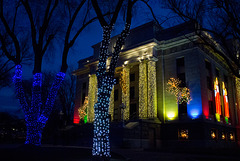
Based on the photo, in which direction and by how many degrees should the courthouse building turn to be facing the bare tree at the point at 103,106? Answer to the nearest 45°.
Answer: approximately 45° to its left

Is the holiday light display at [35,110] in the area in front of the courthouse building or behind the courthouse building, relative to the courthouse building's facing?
in front

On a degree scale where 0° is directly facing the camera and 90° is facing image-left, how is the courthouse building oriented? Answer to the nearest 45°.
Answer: approximately 45°
